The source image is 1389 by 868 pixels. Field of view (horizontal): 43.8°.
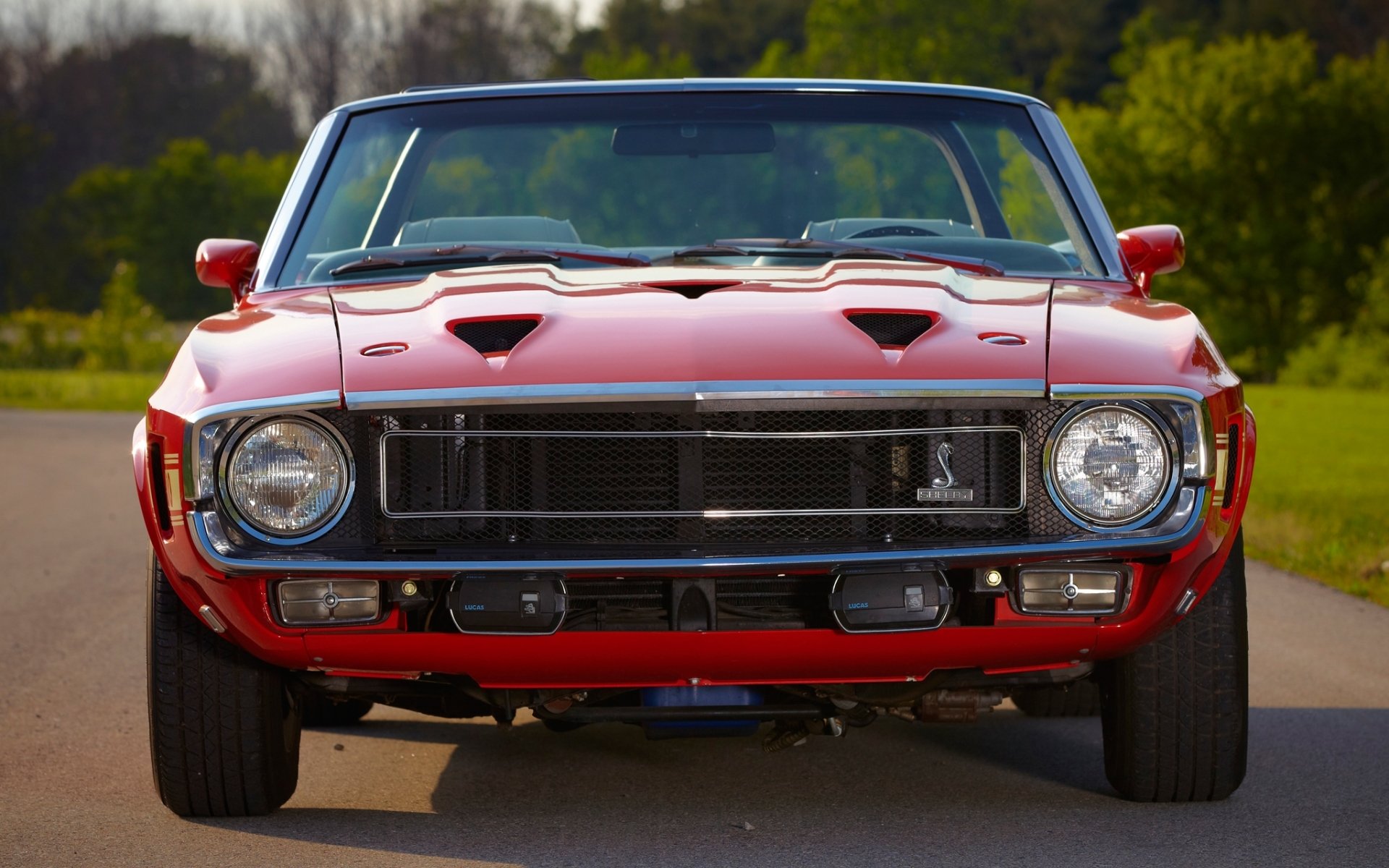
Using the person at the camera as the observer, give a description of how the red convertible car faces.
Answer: facing the viewer

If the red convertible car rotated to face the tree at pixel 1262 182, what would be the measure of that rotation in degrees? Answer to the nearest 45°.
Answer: approximately 180°
